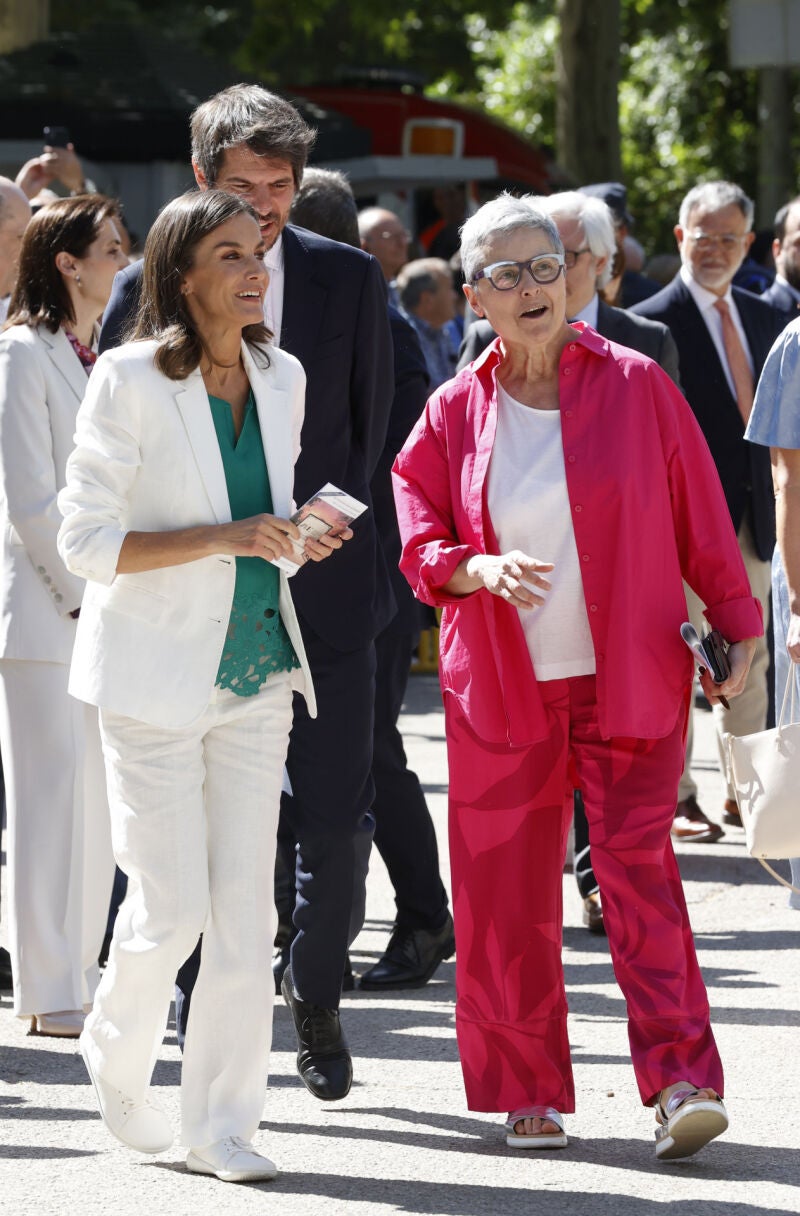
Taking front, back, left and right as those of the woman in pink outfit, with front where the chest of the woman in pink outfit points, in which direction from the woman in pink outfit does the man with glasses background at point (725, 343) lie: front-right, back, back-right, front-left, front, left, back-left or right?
back

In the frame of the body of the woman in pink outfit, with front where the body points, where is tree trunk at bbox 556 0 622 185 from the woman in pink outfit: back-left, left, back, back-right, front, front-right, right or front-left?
back

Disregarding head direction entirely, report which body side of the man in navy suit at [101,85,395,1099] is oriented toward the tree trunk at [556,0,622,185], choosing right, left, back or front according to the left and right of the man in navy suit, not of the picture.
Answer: back

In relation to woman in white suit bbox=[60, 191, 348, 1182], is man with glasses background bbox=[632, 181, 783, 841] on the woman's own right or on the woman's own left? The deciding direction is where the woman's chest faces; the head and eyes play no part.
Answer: on the woman's own left

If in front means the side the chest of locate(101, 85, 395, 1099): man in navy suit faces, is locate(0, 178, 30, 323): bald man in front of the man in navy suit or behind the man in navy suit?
behind

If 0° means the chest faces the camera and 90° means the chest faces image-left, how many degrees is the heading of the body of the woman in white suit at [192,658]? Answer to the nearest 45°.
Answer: approximately 315°

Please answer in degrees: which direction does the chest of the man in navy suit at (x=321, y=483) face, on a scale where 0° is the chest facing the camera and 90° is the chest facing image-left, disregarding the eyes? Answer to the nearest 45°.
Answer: approximately 0°

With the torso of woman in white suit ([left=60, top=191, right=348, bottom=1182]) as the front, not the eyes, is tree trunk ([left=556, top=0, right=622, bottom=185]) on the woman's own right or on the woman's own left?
on the woman's own left
